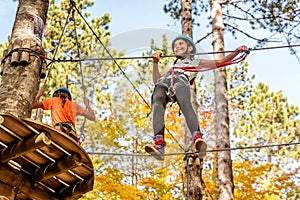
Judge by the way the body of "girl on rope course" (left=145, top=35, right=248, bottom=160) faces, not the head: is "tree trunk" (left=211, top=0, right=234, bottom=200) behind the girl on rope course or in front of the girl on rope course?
behind

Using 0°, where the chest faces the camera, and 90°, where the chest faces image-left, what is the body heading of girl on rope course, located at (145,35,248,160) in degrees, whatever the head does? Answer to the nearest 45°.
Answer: approximately 45°

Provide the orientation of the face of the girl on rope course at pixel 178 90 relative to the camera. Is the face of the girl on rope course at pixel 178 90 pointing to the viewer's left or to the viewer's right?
to the viewer's left
